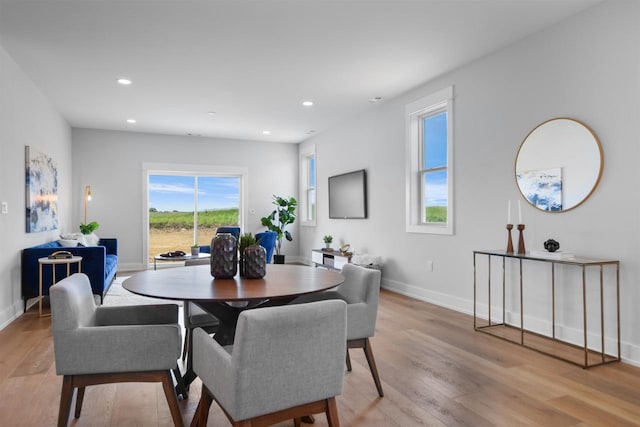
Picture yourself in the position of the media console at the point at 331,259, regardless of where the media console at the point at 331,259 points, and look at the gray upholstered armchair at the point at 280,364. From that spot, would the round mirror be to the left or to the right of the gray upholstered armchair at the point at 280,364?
left

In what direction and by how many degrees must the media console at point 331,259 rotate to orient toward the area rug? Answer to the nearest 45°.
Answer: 0° — it already faces it

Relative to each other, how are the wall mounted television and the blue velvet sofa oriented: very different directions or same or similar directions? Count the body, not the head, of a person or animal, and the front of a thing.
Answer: very different directions

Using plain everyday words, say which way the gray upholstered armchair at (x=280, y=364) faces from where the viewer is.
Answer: facing away from the viewer and to the left of the viewer

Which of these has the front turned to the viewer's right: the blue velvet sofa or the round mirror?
the blue velvet sofa

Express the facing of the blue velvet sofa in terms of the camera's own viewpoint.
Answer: facing to the right of the viewer

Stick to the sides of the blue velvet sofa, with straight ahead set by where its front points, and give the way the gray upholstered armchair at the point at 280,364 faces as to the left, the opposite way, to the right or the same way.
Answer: to the left

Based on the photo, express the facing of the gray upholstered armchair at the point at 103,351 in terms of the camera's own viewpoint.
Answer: facing to the right of the viewer

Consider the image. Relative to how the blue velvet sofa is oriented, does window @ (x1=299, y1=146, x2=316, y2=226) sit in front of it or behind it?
in front

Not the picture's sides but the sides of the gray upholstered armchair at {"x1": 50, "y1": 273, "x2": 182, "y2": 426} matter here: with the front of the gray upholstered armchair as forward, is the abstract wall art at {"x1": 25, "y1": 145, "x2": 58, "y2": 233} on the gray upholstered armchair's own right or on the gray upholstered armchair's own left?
on the gray upholstered armchair's own left

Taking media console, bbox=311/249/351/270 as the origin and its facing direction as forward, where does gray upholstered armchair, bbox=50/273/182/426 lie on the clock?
The gray upholstered armchair is roughly at 11 o'clock from the media console.
